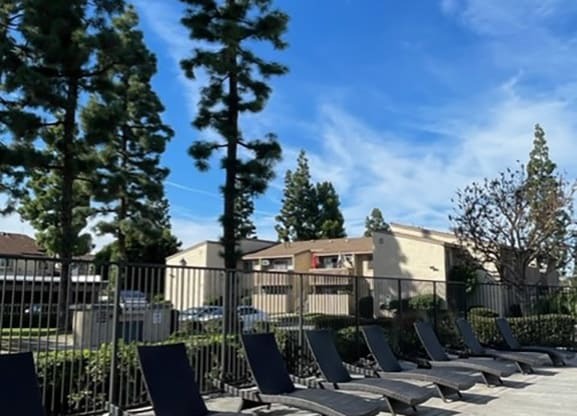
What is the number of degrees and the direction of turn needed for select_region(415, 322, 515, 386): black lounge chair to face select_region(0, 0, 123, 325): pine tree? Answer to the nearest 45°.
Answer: approximately 135° to its right

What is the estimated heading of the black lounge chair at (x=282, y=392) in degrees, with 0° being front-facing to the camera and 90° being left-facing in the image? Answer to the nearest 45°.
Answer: approximately 315°

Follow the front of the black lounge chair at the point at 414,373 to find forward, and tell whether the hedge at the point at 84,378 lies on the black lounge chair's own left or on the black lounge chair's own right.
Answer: on the black lounge chair's own right

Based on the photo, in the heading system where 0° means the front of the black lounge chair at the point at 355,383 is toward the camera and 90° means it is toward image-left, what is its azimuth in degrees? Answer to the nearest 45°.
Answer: approximately 315°

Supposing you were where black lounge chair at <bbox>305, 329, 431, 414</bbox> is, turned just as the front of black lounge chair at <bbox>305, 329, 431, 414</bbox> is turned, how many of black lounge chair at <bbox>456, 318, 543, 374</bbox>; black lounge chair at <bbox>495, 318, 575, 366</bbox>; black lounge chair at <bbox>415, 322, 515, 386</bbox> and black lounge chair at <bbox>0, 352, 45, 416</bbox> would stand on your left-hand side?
3

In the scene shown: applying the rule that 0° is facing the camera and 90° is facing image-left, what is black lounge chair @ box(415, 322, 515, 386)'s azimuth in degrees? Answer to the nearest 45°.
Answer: approximately 315°

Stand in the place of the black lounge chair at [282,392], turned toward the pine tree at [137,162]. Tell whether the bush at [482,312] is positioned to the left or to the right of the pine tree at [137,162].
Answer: right
